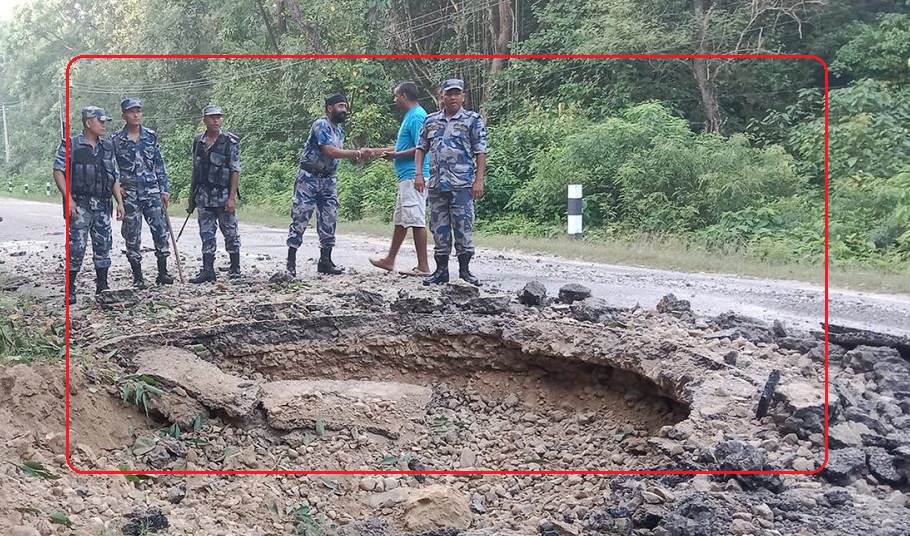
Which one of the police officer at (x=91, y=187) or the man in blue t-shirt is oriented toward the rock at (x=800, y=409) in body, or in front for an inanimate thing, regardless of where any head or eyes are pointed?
the police officer

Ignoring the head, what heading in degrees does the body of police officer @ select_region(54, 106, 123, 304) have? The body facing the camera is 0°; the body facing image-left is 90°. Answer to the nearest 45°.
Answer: approximately 315°

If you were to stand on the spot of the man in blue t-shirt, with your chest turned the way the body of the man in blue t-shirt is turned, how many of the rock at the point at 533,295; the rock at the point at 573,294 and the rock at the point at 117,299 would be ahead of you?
1

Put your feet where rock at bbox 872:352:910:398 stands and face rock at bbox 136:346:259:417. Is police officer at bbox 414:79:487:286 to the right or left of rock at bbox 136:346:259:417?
right

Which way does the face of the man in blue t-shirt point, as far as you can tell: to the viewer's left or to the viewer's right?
to the viewer's left

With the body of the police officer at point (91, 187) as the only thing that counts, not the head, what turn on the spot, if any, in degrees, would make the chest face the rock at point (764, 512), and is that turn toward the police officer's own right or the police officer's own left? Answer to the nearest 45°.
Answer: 0° — they already face it

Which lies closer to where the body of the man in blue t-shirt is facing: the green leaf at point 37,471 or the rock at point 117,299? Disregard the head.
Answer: the rock

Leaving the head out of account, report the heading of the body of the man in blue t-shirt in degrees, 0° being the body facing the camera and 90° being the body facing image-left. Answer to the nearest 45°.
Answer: approximately 90°

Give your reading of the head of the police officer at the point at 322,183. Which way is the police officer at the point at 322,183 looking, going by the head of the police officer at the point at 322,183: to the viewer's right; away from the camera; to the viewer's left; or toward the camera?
to the viewer's right

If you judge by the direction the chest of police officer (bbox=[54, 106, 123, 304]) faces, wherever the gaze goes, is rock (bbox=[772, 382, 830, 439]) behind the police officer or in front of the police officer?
in front

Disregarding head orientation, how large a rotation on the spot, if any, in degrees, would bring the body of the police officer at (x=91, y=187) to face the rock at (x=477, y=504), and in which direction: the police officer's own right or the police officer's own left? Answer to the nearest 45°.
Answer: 0° — they already face it

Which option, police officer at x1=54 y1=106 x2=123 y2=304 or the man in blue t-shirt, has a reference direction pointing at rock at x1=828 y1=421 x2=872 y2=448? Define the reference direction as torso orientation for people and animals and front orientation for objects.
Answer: the police officer

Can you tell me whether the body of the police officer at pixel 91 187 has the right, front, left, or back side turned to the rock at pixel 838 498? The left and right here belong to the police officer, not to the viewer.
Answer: front

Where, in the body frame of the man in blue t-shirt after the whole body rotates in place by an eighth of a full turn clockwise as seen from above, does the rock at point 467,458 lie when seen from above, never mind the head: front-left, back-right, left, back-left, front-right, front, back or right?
back-left

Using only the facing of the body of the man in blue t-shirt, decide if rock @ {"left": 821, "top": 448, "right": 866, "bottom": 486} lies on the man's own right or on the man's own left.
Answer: on the man's own left

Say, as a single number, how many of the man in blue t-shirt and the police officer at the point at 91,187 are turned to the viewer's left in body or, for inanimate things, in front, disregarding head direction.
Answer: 1
